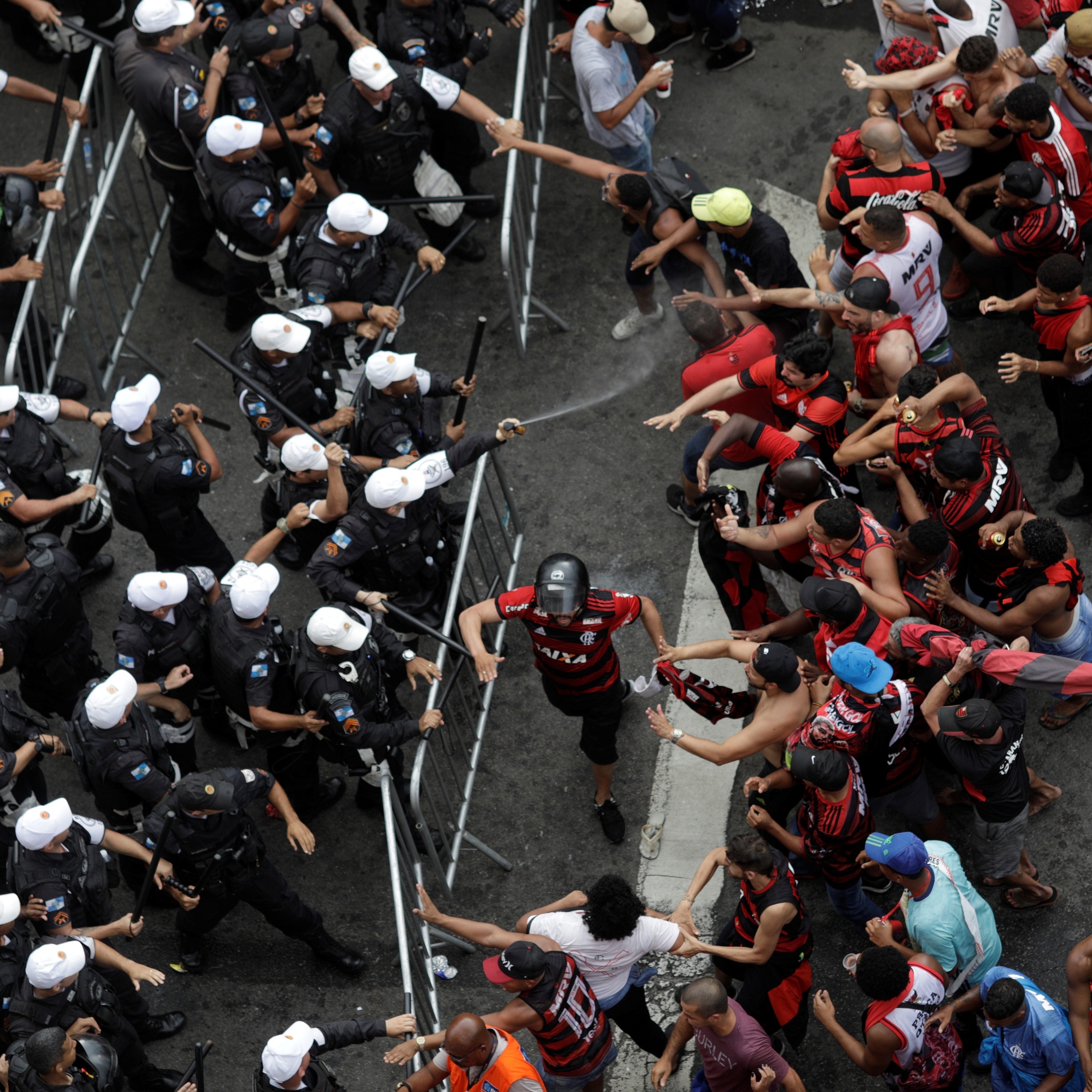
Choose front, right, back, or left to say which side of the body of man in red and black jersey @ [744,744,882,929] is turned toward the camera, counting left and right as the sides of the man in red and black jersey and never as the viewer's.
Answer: left

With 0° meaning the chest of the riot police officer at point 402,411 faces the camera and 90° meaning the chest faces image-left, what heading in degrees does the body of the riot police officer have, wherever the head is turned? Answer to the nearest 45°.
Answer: approximately 270°

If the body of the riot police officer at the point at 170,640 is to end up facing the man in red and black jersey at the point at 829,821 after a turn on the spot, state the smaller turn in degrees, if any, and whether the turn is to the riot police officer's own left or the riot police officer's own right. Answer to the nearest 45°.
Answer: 0° — they already face them

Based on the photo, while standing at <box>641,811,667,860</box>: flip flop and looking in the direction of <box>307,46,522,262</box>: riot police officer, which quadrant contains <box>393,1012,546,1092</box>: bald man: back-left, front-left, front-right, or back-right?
back-left

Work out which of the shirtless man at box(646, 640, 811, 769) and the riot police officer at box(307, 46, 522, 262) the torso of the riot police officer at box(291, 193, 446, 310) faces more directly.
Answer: the shirtless man

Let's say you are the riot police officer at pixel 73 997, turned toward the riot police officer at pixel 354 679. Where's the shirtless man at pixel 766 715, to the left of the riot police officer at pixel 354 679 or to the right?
right

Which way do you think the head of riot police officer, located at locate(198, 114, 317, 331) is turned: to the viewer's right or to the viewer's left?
to the viewer's right

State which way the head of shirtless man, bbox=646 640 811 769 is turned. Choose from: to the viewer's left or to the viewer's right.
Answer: to the viewer's left

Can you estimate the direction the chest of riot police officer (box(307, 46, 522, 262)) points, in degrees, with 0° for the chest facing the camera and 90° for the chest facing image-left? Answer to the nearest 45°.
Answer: approximately 315°
